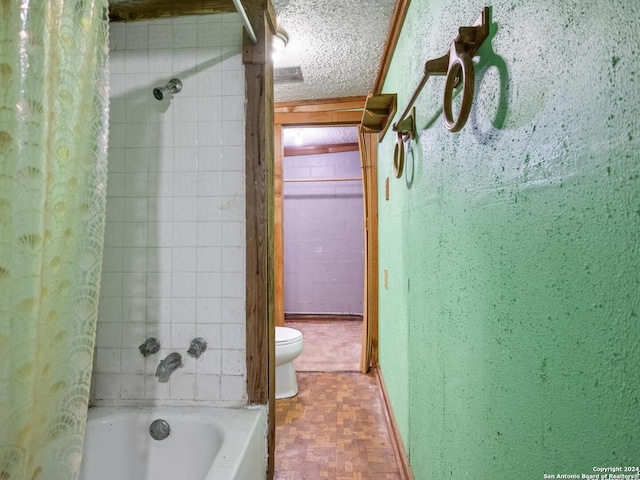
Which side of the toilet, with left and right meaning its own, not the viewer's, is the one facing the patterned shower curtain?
right

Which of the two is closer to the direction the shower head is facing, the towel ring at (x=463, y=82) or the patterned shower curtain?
the patterned shower curtain

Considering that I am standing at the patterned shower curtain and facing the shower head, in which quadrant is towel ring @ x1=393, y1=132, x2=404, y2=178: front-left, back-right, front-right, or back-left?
front-right

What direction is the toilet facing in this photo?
to the viewer's right

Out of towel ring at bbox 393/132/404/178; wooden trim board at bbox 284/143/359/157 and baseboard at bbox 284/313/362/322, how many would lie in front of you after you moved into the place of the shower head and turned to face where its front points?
0

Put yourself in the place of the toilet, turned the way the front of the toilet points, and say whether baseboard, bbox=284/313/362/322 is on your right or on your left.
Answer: on your left

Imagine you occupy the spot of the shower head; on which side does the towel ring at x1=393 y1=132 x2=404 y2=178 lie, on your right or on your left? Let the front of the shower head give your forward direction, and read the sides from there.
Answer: on your left

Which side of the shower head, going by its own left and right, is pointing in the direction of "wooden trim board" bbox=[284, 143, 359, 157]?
back

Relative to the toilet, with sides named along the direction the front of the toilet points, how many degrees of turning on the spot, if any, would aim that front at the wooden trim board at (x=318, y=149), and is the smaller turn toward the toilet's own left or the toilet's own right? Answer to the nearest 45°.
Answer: approximately 90° to the toilet's own left

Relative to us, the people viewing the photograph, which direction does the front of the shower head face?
facing the viewer and to the left of the viewer
